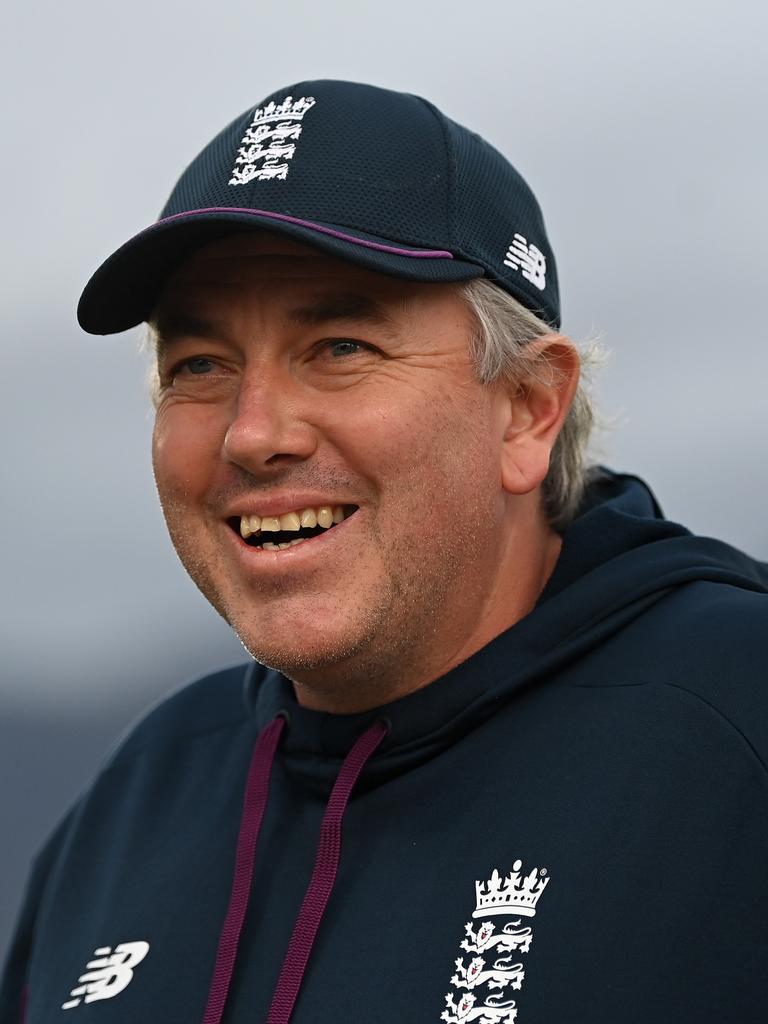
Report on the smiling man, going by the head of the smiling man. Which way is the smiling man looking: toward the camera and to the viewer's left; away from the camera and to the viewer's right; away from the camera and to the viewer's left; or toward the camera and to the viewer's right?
toward the camera and to the viewer's left

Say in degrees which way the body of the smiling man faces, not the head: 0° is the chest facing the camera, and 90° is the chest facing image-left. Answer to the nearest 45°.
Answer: approximately 45°
